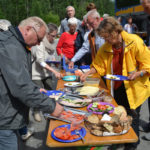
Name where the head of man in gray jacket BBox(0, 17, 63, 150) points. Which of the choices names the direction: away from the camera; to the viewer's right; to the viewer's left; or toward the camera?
to the viewer's right

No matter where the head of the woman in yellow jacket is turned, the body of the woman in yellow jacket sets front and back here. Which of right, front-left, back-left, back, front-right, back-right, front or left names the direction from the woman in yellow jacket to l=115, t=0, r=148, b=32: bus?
back-right

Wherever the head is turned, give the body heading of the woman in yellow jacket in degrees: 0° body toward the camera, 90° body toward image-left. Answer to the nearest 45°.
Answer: approximately 45°

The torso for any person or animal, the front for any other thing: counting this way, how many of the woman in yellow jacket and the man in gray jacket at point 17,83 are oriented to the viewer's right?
1

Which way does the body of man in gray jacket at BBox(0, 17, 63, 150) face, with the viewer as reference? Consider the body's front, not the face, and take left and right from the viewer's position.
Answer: facing to the right of the viewer

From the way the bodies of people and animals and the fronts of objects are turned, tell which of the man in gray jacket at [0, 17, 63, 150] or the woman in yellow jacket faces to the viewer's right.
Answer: the man in gray jacket
